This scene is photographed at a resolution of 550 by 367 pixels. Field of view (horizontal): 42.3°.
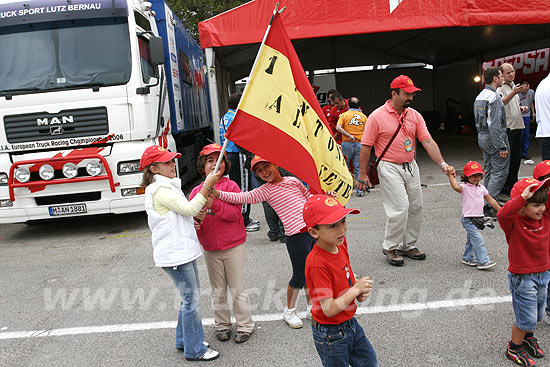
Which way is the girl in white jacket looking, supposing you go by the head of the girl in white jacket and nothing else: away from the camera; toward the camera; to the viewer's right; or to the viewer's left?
to the viewer's right

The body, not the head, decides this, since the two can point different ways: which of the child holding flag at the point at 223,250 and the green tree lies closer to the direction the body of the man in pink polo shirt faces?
the child holding flag
